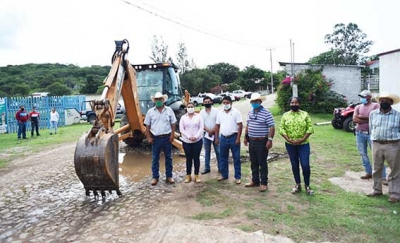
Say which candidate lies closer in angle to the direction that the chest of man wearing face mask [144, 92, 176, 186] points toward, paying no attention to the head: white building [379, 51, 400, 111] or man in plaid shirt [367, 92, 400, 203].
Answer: the man in plaid shirt

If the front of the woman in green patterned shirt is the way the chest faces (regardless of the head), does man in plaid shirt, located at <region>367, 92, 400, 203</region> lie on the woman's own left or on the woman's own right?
on the woman's own left

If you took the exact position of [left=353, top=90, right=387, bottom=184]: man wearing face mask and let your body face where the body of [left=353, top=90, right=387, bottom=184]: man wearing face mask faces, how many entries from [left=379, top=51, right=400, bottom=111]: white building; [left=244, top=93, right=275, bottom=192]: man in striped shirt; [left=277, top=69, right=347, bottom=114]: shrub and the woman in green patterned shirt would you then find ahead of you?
2

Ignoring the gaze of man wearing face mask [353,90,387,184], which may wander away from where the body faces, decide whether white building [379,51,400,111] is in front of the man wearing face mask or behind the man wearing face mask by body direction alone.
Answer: behind

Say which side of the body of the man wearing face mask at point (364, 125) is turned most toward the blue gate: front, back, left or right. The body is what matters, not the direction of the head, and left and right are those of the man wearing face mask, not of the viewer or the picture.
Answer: right

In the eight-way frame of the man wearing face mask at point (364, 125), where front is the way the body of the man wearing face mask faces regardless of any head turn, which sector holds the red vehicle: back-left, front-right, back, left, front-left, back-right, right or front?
back-right

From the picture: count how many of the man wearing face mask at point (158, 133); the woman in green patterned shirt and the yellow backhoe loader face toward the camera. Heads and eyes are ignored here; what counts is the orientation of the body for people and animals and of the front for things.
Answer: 2

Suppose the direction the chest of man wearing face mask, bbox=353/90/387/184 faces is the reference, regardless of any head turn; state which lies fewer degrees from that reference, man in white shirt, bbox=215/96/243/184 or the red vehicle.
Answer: the man in white shirt

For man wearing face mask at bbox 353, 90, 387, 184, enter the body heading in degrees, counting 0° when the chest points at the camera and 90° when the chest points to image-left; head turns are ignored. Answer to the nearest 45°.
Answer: approximately 45°
